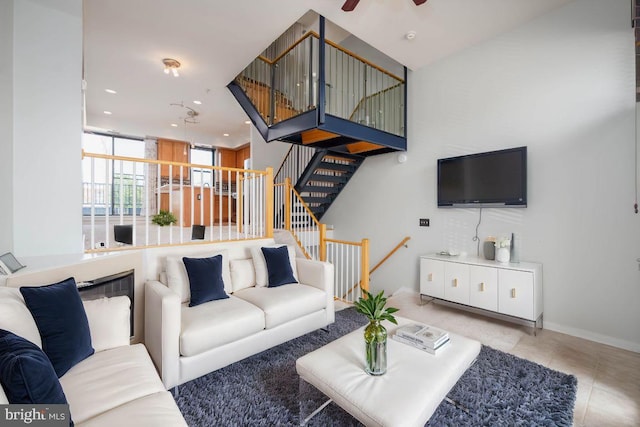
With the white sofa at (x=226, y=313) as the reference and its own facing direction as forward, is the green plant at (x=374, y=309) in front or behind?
in front

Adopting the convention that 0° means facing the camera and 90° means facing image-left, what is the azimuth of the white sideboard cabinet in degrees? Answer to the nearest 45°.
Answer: approximately 45°

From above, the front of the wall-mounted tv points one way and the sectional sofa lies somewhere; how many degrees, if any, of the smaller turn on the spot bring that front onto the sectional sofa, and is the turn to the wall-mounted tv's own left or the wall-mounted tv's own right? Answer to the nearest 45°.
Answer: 0° — it already faces it

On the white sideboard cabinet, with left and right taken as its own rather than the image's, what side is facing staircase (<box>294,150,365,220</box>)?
right

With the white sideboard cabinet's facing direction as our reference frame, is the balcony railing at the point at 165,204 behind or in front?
in front

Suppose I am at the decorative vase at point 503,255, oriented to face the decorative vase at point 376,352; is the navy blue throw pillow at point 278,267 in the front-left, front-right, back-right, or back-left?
front-right

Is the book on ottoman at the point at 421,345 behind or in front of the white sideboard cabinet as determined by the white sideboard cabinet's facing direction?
in front

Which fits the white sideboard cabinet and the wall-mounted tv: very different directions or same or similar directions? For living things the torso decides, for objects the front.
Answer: same or similar directions

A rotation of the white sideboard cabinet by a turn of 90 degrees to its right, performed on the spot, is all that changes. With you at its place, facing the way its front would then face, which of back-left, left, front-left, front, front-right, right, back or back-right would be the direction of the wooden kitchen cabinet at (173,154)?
front-left

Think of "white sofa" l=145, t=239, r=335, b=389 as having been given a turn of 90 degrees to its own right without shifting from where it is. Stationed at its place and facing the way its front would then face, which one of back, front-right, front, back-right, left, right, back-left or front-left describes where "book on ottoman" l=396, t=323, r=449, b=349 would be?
left

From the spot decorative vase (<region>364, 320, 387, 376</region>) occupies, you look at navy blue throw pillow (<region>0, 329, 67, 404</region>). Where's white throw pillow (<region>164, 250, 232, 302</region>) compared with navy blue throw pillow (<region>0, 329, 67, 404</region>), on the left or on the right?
right

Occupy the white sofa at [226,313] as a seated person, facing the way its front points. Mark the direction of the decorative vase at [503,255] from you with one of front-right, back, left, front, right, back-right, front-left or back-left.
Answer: front-left

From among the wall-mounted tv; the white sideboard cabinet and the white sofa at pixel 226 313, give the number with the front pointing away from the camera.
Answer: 0

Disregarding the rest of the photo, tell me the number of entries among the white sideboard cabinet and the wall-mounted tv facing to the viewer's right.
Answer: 0

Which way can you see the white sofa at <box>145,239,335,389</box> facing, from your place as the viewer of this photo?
facing the viewer and to the right of the viewer

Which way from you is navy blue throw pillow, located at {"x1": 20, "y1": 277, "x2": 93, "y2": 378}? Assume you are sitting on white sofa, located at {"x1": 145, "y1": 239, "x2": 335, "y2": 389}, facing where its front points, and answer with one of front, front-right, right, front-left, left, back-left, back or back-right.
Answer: right

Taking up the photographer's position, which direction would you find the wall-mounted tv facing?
facing the viewer and to the left of the viewer
